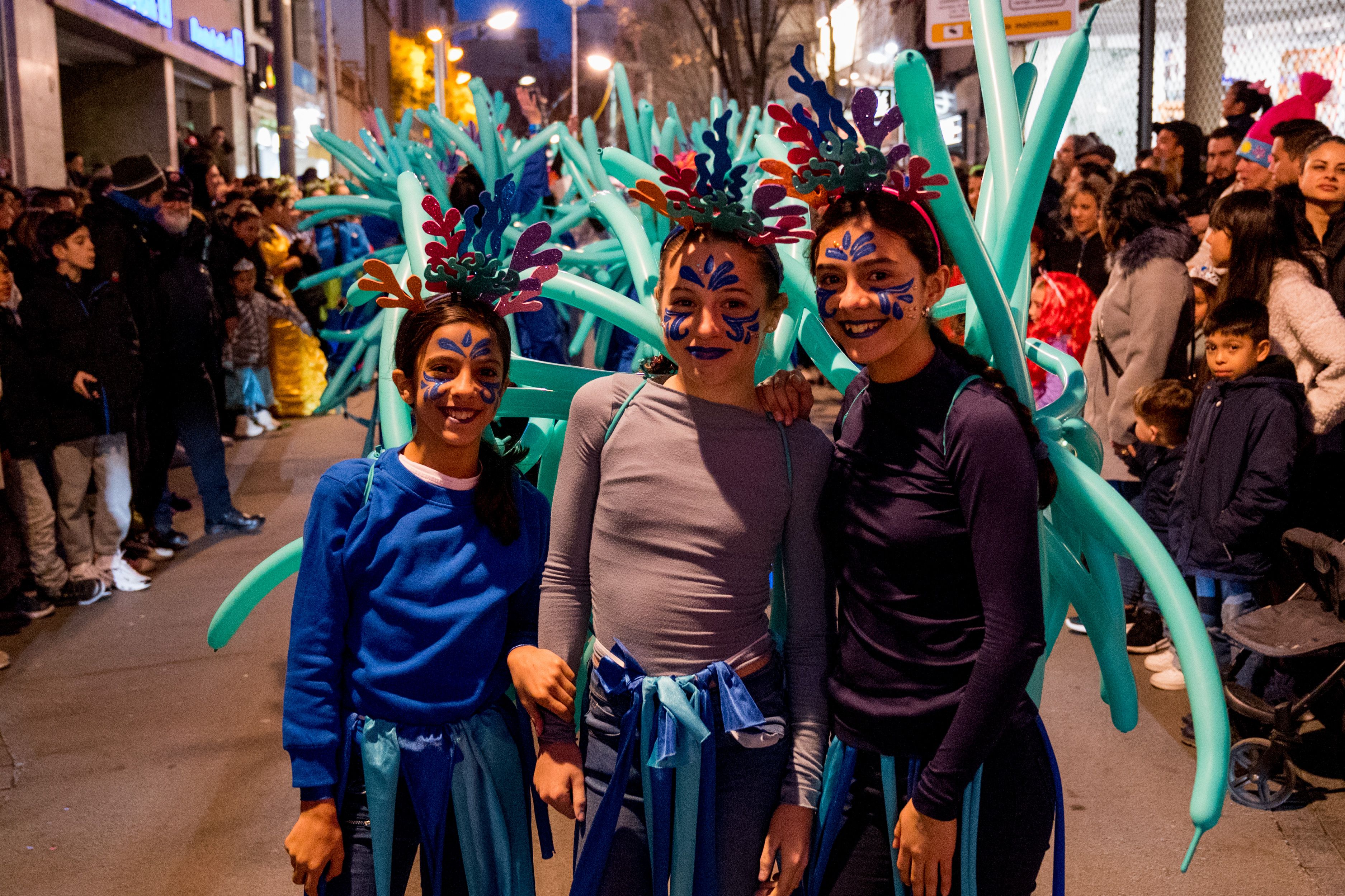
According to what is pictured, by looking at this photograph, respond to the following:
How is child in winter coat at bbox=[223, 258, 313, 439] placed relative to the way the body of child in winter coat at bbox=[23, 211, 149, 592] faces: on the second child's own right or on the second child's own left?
on the second child's own left

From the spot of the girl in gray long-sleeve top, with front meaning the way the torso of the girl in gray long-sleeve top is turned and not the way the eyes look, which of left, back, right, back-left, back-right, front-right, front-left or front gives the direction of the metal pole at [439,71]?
back

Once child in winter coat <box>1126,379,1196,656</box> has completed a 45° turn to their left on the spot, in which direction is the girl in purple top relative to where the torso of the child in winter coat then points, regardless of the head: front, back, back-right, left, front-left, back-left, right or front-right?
front-left

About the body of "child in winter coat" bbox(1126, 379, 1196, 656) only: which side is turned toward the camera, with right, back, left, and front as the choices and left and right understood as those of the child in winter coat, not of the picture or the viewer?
left
